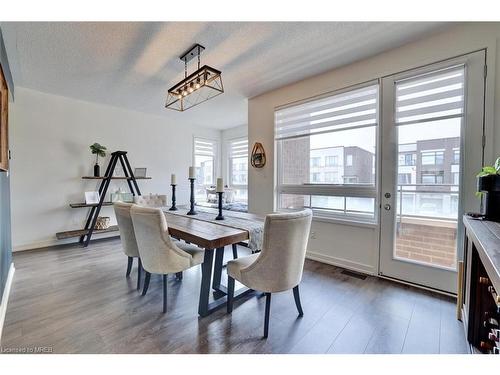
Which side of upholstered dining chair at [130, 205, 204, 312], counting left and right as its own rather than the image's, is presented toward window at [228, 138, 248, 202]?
front

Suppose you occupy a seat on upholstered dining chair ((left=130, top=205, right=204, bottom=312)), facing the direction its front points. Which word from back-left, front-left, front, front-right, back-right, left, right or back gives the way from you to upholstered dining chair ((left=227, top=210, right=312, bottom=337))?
right

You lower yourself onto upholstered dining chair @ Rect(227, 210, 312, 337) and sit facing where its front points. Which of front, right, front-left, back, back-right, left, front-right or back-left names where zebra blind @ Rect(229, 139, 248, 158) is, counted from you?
front-right

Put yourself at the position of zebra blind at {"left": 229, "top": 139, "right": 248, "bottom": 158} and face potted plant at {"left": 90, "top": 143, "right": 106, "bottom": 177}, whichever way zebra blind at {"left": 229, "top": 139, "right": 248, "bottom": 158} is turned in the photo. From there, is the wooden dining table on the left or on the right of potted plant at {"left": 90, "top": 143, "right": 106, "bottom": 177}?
left

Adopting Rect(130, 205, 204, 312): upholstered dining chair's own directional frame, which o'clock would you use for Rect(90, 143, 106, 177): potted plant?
The potted plant is roughly at 10 o'clock from the upholstered dining chair.

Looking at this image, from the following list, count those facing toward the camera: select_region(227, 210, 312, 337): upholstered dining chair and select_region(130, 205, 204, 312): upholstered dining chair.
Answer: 0

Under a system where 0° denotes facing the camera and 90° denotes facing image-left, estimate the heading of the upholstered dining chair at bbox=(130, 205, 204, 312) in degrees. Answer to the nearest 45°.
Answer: approximately 225°

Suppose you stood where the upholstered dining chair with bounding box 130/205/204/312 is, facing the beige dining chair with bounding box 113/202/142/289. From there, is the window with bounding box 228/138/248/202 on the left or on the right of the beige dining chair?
right

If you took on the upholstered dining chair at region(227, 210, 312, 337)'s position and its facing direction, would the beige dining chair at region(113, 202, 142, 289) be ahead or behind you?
ahead

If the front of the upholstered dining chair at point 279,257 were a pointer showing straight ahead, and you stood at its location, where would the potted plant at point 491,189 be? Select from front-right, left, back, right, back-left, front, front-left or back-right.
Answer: back-right

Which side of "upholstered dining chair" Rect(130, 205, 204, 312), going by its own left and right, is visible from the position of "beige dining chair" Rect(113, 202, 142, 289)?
left

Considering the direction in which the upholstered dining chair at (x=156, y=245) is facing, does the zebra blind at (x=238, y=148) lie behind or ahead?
ahead

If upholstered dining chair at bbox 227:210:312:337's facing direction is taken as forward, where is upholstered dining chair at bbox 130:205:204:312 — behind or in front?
in front

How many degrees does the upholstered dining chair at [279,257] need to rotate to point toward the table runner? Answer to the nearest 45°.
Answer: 0° — it already faces it

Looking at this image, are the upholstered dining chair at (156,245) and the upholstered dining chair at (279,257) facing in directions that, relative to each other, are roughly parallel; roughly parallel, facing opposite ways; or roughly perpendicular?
roughly perpendicular

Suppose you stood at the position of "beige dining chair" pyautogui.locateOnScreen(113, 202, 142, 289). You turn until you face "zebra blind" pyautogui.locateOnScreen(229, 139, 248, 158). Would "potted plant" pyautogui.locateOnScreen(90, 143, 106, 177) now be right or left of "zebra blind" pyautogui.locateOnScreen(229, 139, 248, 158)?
left

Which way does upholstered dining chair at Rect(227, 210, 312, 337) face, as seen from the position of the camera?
facing away from the viewer and to the left of the viewer
